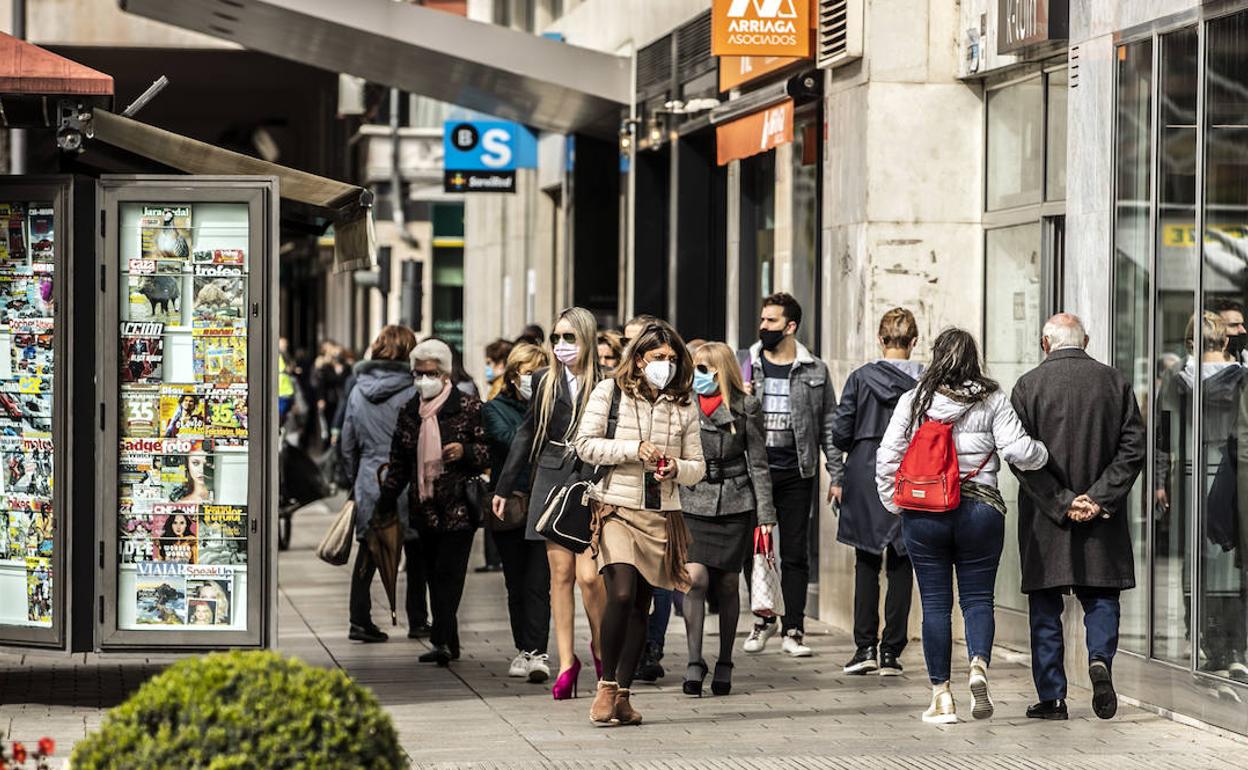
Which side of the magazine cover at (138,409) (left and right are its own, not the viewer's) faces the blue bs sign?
back

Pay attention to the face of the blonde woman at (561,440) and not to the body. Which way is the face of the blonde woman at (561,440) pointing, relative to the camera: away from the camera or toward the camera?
toward the camera

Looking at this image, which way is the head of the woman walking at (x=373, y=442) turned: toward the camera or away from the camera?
away from the camera

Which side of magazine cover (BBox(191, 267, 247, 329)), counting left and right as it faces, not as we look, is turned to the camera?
front

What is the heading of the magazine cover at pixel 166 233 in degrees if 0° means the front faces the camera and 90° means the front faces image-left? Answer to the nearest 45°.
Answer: approximately 0°

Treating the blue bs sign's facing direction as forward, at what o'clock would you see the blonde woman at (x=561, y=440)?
The blonde woman is roughly at 12 o'clock from the blue bs sign.

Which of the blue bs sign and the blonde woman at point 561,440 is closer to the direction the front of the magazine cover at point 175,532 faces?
the blonde woman

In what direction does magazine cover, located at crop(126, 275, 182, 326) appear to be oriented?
toward the camera

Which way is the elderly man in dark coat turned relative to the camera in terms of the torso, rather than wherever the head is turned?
away from the camera

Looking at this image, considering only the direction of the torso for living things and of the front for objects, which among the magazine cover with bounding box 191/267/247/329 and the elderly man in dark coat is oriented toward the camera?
the magazine cover

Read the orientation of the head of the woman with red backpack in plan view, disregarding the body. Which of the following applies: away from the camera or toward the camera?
away from the camera

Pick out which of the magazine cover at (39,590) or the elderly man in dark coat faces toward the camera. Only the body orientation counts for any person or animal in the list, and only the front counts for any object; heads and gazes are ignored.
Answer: the magazine cover

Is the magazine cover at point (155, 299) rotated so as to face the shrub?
yes

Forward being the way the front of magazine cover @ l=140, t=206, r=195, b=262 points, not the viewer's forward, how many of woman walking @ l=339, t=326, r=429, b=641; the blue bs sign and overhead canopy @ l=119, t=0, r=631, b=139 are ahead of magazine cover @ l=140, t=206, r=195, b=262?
0

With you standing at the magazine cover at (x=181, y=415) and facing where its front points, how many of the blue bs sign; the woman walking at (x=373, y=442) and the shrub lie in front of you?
1

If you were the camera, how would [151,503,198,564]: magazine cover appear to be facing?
facing the viewer
